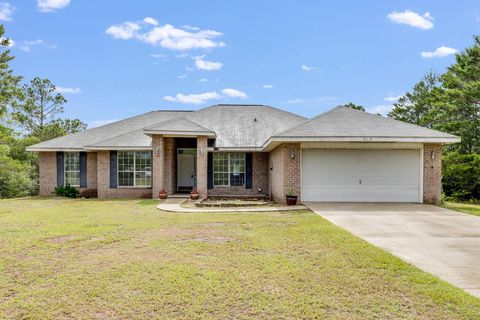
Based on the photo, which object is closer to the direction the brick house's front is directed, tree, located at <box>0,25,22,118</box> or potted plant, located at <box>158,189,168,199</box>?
the potted plant

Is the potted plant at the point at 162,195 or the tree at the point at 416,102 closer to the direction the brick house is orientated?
the potted plant

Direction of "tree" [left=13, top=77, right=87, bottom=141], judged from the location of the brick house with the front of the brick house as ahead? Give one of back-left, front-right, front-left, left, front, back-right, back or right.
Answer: back-right

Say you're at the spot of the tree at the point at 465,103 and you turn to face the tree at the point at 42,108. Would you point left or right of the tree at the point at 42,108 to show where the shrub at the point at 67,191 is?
left

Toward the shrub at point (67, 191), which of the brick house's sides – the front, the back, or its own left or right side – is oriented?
right

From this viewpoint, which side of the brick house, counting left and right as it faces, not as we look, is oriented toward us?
front

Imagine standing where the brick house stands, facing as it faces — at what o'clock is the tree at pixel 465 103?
The tree is roughly at 8 o'clock from the brick house.

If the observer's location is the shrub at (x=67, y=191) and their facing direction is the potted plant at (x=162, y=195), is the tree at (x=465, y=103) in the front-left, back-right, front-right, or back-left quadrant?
front-left

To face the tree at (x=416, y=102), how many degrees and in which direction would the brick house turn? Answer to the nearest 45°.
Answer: approximately 135° to its left

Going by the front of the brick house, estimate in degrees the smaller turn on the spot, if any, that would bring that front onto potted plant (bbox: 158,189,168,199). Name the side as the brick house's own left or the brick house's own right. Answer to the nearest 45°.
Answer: approximately 90° to the brick house's own right

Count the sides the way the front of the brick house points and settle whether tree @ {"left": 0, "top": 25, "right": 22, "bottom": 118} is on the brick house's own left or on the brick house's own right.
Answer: on the brick house's own right

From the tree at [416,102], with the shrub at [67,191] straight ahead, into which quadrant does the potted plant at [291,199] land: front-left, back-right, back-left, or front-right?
front-left
